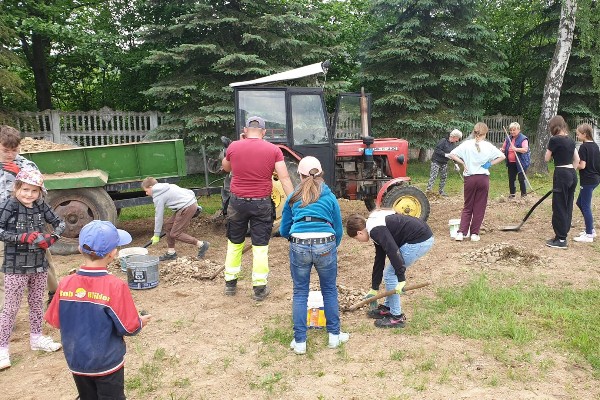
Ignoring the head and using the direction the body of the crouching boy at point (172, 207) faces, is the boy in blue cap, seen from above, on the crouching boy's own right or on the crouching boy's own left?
on the crouching boy's own left

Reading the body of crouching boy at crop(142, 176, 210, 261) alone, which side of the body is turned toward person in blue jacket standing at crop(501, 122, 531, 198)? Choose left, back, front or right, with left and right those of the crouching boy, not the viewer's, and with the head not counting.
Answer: back

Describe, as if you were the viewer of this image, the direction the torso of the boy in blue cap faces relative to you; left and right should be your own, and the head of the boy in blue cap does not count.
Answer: facing away from the viewer and to the right of the viewer

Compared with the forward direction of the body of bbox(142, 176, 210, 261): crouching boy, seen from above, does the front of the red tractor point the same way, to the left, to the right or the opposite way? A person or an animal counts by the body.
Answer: the opposite way

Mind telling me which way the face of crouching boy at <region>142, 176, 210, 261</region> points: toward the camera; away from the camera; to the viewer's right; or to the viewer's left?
to the viewer's left

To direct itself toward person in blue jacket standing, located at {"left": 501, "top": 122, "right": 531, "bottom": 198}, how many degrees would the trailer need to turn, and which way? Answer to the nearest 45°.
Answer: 0° — it already faces them

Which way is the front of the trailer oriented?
to the viewer's right

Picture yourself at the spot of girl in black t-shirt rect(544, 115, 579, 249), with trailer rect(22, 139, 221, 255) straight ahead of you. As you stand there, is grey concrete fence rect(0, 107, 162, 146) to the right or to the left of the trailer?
right

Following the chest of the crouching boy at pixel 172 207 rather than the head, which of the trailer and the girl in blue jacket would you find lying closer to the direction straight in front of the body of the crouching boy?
the trailer

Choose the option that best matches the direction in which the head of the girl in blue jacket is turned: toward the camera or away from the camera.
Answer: away from the camera

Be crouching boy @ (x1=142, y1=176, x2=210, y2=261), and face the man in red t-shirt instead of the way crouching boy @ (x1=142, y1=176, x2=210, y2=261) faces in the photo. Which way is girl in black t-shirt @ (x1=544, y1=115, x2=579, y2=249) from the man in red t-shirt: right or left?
left

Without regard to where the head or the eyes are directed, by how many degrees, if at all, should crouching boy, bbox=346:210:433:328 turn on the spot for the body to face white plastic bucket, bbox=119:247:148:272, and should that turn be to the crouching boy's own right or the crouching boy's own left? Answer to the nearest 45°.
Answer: approximately 45° to the crouching boy's own right

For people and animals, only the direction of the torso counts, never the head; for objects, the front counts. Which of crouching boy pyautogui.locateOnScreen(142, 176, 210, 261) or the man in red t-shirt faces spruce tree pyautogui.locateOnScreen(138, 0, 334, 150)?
the man in red t-shirt

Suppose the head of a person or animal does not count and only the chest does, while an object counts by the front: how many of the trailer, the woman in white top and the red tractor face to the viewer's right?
2

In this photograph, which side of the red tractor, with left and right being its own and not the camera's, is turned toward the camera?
right

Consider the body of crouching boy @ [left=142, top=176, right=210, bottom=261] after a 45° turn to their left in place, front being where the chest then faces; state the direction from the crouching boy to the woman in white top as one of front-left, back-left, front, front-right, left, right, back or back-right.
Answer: back-left

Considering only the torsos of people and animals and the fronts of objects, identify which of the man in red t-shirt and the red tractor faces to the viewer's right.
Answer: the red tractor

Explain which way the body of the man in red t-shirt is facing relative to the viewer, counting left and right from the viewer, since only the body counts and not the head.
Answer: facing away from the viewer
